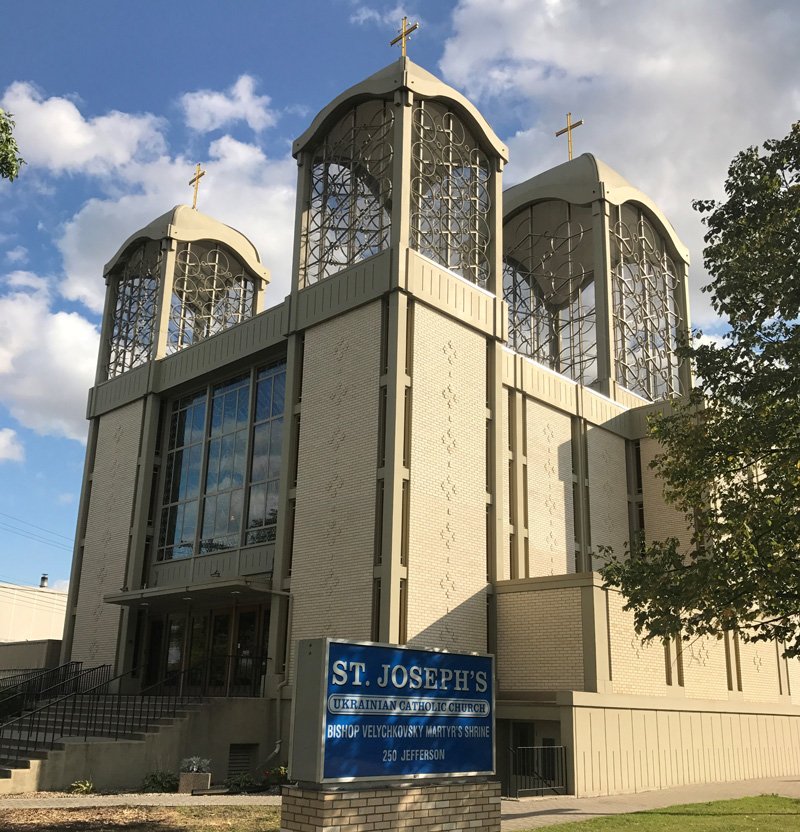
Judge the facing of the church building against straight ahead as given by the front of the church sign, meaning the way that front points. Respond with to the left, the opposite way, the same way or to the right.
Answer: to the right

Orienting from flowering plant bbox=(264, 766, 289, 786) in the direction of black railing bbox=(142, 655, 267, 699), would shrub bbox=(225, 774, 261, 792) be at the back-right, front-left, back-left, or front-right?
back-left

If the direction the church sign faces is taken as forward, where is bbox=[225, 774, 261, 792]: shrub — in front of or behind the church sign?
behind

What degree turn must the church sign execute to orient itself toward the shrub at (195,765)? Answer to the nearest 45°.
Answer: approximately 180°

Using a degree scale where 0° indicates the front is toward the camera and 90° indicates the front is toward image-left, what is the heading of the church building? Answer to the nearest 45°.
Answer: approximately 45°

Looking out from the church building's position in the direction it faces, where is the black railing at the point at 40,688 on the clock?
The black railing is roughly at 2 o'clock from the church building.

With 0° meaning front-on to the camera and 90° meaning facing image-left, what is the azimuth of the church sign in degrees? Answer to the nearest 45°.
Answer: approximately 315°

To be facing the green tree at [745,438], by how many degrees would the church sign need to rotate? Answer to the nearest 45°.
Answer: approximately 90° to its left

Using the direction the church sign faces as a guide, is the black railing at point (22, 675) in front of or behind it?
behind

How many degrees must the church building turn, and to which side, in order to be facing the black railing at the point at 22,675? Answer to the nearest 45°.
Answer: approximately 90° to its right
